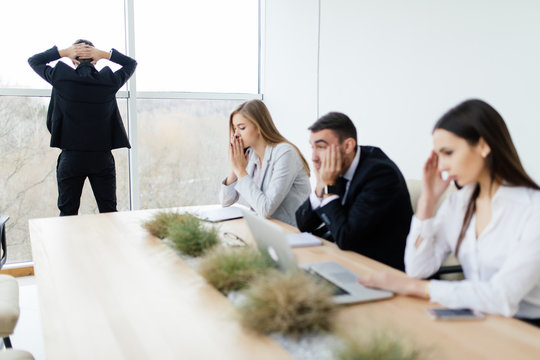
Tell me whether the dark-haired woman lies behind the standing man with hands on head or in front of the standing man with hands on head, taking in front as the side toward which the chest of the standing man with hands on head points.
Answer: behind

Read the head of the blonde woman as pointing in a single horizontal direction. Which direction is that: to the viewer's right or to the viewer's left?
to the viewer's left

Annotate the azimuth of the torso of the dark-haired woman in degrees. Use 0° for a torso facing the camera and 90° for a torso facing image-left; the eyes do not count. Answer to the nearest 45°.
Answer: approximately 45°

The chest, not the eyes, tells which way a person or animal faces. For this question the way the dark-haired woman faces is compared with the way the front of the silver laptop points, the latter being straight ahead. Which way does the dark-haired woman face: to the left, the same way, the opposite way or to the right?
the opposite way

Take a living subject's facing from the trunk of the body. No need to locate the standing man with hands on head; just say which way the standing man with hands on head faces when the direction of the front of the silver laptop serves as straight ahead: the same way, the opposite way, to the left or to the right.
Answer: to the left

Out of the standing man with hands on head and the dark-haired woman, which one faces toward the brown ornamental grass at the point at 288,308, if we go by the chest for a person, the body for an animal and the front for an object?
the dark-haired woman

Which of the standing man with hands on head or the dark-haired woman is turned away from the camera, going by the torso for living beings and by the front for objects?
the standing man with hands on head

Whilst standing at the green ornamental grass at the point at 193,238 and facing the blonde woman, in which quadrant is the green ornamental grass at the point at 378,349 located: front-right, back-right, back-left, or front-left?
back-right

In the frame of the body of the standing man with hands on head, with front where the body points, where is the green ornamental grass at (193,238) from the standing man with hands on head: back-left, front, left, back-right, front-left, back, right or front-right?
back

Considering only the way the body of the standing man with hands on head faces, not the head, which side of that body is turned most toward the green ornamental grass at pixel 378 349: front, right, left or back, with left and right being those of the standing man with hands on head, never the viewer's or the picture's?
back

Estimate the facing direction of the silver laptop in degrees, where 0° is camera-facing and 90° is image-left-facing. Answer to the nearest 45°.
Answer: approximately 225°

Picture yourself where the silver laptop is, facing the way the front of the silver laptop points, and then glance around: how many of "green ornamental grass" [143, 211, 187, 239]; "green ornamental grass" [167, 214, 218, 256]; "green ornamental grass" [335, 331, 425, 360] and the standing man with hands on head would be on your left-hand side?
3

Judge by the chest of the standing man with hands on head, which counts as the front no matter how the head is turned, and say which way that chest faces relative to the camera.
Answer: away from the camera

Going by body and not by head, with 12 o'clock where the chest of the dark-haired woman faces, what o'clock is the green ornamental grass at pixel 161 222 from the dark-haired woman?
The green ornamental grass is roughly at 2 o'clock from the dark-haired woman.

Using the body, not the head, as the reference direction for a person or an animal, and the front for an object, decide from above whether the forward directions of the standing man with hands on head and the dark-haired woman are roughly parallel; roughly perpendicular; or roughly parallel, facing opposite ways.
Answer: roughly perpendicular

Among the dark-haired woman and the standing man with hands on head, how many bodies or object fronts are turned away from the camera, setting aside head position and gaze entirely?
1

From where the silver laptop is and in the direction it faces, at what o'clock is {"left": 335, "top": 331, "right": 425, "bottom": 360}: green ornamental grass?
The green ornamental grass is roughly at 4 o'clock from the silver laptop.
